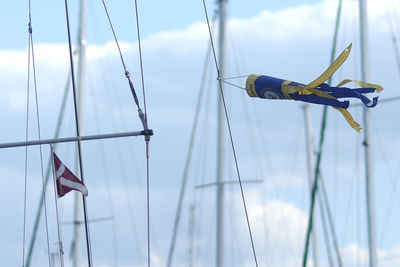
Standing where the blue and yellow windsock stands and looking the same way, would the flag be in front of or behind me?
in front

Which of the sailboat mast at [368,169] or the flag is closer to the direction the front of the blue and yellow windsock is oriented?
the flag

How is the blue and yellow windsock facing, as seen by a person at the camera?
facing to the left of the viewer

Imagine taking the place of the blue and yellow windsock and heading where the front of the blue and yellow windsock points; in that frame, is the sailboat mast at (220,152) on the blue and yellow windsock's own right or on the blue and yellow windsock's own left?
on the blue and yellow windsock's own right

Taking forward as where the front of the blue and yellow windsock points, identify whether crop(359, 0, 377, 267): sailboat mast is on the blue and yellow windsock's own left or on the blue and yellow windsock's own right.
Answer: on the blue and yellow windsock's own right

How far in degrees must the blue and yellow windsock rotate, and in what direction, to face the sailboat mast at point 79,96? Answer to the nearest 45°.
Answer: approximately 45° to its right
